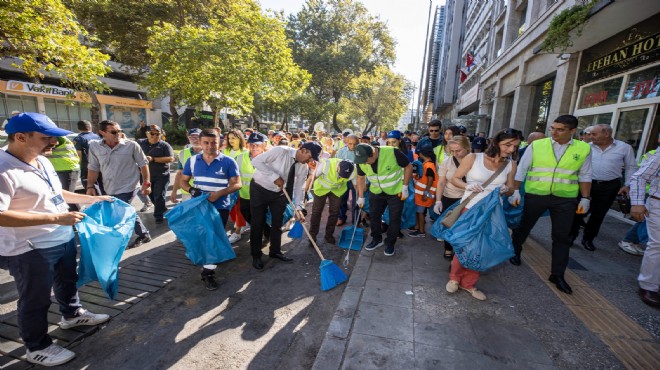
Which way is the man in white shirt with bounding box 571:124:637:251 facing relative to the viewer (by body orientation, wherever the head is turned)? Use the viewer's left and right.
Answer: facing the viewer and to the left of the viewer

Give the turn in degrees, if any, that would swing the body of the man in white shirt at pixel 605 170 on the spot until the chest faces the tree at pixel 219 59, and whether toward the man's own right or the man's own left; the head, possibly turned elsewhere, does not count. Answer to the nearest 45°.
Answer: approximately 45° to the man's own right

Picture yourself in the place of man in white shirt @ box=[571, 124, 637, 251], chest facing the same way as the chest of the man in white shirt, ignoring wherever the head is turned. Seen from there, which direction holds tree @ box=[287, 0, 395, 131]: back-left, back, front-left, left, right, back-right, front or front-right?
right

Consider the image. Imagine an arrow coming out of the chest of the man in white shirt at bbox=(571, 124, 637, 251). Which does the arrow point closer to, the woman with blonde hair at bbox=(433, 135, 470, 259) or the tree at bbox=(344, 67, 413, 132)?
the woman with blonde hair

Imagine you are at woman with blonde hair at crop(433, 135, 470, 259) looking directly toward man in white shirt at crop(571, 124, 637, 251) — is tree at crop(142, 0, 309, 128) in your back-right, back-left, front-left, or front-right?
back-left

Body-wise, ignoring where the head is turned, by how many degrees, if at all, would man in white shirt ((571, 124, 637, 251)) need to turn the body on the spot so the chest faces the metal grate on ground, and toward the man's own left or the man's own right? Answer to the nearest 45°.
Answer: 0° — they already face it

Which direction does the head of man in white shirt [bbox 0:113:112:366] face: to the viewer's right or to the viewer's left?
to the viewer's right

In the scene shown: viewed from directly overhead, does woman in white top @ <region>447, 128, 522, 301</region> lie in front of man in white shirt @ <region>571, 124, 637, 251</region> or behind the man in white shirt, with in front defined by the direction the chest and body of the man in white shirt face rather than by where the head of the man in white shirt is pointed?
in front

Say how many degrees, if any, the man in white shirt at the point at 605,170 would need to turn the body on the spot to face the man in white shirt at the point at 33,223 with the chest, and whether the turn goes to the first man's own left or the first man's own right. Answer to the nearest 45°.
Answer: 0° — they already face them

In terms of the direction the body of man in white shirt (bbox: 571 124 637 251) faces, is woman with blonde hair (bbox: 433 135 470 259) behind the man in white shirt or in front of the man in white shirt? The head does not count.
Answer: in front
